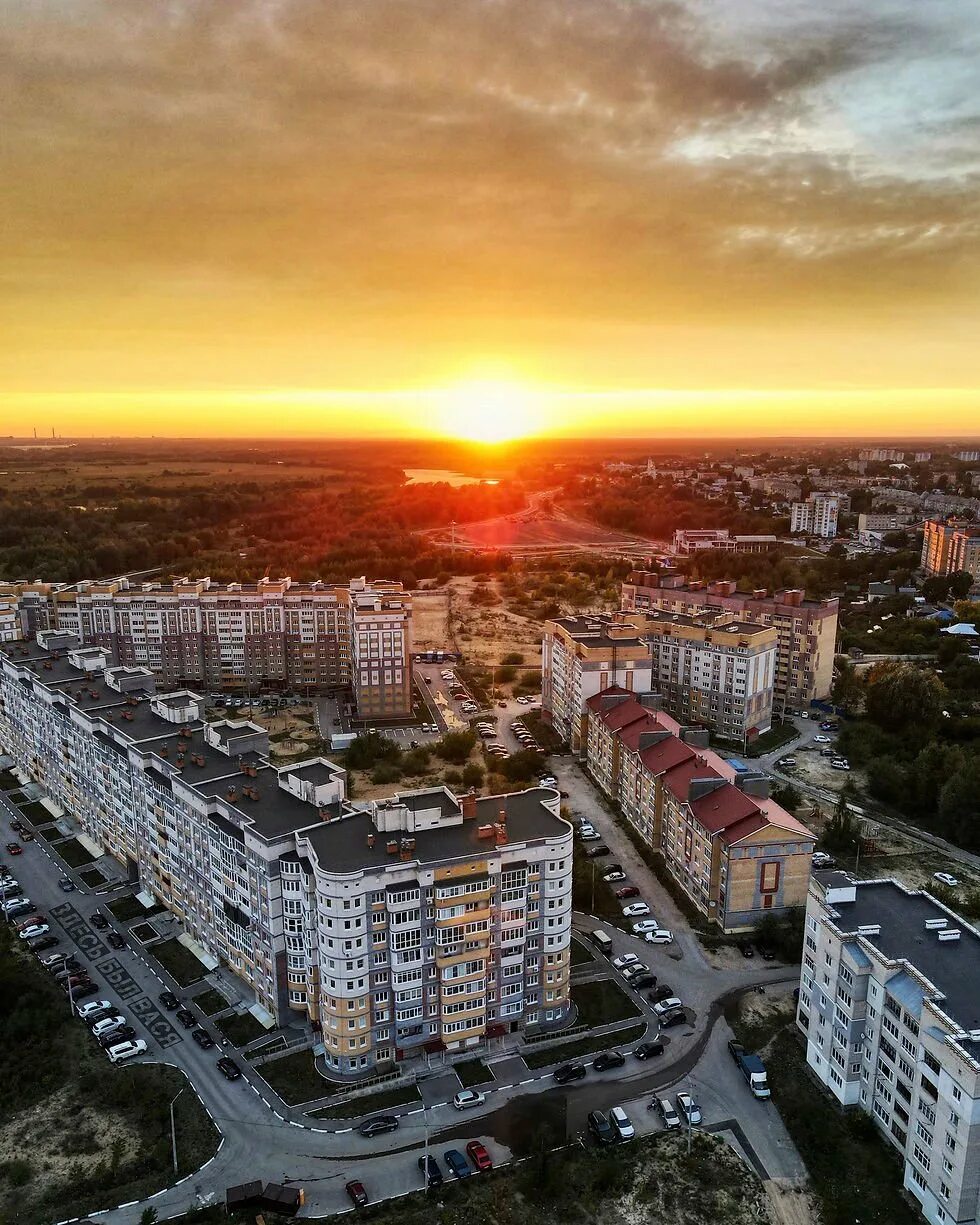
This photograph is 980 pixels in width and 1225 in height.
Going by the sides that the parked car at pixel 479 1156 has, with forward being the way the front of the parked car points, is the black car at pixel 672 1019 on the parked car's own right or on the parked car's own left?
on the parked car's own left

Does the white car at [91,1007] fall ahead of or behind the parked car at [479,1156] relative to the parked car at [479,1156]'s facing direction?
behind

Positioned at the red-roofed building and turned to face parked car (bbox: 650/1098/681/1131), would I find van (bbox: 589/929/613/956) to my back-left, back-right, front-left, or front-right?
front-right

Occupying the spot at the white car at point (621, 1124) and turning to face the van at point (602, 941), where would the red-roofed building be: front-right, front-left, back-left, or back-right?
front-right

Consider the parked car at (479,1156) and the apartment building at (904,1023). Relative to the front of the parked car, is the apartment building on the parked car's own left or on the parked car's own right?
on the parked car's own left

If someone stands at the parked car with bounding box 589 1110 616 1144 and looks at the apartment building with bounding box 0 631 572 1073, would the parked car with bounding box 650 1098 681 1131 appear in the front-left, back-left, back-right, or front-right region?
back-right

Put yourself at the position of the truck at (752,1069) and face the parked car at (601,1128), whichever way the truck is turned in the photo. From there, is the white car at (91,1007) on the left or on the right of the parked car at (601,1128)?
right
